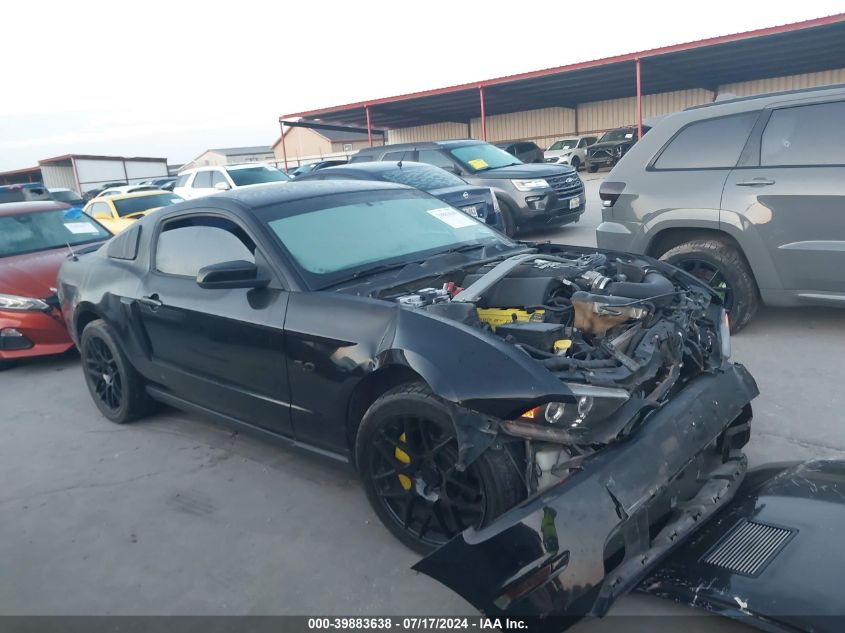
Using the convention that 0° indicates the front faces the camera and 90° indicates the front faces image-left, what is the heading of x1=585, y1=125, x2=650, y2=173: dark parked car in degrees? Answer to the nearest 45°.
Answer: approximately 45°

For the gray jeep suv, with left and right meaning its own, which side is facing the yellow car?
back

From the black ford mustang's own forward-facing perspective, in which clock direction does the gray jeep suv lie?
The gray jeep suv is roughly at 9 o'clock from the black ford mustang.

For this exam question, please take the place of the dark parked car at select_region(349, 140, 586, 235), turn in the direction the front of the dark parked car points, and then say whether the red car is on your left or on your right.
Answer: on your right

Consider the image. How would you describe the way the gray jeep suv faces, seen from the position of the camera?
facing to the right of the viewer

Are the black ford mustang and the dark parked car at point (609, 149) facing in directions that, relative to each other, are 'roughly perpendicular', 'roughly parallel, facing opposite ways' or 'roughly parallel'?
roughly perpendicular

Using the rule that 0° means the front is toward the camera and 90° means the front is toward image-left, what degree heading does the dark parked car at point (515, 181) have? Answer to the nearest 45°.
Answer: approximately 315°

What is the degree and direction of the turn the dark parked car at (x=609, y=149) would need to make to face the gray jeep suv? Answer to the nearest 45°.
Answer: approximately 45° to its left

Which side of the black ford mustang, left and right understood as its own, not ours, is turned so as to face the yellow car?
back

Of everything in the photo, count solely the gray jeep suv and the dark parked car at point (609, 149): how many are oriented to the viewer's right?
1
